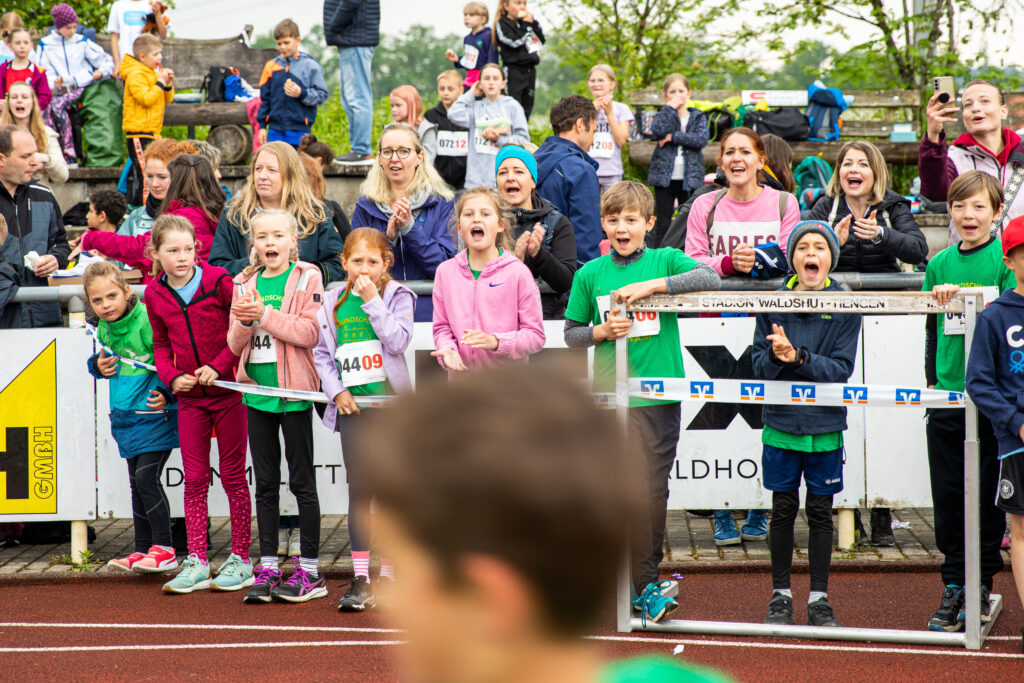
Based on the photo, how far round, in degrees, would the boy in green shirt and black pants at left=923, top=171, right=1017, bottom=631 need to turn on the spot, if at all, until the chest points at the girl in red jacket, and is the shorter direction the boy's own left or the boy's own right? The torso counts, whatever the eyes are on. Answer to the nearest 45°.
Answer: approximately 90° to the boy's own right

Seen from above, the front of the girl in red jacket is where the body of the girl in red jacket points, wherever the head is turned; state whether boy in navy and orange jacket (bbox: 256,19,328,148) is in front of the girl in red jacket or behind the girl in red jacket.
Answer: behind

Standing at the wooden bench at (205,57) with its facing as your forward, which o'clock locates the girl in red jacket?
The girl in red jacket is roughly at 12 o'clock from the wooden bench.

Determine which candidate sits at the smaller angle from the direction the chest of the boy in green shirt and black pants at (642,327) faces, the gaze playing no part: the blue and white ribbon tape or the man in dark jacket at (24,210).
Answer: the blue and white ribbon tape

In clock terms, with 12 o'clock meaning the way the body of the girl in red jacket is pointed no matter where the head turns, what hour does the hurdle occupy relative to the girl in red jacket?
The hurdle is roughly at 10 o'clock from the girl in red jacket.

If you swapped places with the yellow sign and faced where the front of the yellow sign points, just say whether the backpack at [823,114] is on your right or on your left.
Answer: on your left
